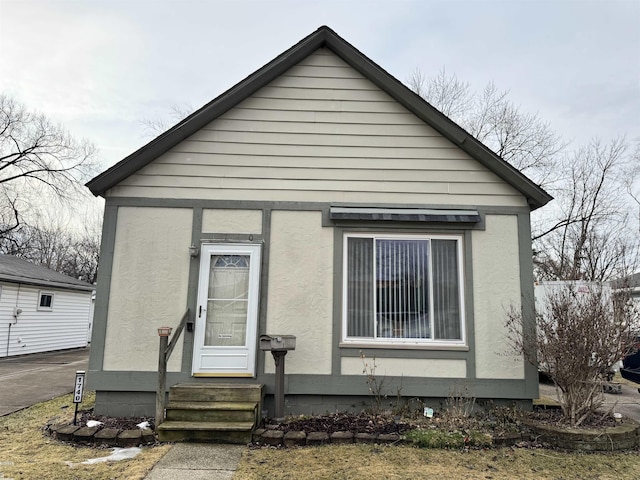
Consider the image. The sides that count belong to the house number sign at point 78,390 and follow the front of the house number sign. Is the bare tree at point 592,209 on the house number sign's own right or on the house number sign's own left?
on the house number sign's own left

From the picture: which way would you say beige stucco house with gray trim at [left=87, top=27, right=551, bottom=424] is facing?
toward the camera

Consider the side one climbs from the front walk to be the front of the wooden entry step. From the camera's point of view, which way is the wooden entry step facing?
toward the camera

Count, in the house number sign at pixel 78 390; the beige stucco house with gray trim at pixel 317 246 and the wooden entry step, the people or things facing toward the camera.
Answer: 3

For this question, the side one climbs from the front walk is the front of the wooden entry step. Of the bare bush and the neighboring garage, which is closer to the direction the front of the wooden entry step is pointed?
the bare bush

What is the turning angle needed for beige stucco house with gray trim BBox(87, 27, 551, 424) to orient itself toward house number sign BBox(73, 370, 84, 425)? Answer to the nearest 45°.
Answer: approximately 90° to its right

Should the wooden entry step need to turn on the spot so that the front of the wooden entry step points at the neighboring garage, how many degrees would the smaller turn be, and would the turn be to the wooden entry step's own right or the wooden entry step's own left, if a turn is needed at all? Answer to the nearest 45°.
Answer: approximately 135° to the wooden entry step's own right

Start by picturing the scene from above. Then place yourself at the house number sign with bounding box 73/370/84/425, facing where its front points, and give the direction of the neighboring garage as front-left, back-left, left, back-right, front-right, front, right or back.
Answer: back

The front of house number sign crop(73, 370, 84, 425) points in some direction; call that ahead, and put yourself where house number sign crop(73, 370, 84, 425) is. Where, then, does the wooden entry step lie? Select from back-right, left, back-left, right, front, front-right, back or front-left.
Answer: front-left

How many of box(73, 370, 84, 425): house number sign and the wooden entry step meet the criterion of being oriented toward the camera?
2

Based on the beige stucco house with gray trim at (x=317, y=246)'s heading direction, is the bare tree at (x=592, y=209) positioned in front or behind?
behind
